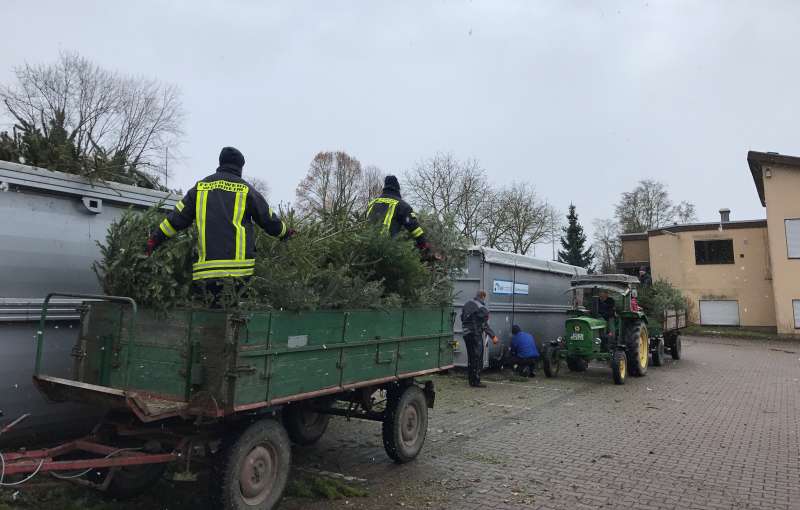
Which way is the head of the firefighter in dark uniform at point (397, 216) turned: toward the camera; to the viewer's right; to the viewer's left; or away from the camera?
away from the camera

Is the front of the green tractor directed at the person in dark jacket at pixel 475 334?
yes

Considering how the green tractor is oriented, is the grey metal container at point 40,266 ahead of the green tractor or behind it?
ahead

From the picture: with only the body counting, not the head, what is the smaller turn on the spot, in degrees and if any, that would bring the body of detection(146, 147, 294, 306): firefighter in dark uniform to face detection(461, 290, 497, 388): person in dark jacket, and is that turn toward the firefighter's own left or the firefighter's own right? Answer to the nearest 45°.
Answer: approximately 45° to the firefighter's own right

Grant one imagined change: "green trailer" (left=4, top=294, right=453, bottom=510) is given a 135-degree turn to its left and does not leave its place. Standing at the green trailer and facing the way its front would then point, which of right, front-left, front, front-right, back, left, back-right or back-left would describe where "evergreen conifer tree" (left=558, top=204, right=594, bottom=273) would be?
front-left

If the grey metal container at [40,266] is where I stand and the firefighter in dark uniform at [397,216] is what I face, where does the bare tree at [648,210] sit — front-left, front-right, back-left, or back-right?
front-left

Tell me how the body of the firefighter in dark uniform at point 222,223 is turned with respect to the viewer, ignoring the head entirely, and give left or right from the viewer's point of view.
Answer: facing away from the viewer

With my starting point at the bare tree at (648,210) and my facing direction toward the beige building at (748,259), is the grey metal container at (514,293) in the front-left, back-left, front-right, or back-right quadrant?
front-right

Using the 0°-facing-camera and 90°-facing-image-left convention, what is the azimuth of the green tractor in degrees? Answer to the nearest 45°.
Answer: approximately 45°

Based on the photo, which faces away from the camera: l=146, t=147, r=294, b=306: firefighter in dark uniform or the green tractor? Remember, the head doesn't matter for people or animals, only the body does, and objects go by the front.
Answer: the firefighter in dark uniform

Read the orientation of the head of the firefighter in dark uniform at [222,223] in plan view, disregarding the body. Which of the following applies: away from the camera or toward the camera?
away from the camera

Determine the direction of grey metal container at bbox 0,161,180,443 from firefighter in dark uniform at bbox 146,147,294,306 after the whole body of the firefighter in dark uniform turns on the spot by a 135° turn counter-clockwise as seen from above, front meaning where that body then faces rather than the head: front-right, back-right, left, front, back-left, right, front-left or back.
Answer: right

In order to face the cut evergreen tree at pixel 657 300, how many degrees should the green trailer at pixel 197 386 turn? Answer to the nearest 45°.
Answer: approximately 180°

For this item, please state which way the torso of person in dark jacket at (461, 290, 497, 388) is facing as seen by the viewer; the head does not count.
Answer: to the viewer's right

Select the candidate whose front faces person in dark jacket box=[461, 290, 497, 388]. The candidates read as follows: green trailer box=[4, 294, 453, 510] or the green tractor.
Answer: the green tractor

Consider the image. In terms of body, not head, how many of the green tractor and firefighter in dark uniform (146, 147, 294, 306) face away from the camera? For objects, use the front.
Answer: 1
